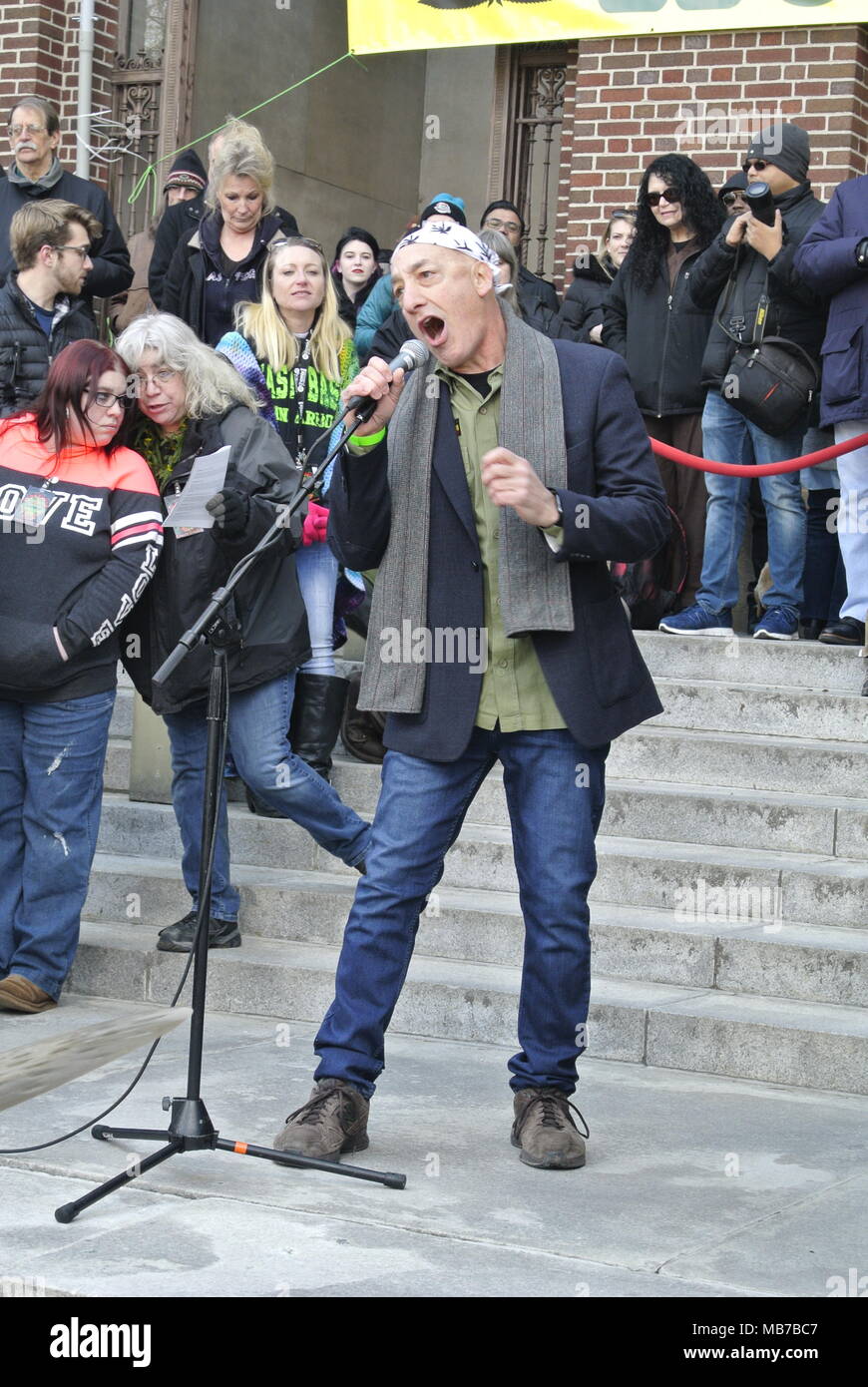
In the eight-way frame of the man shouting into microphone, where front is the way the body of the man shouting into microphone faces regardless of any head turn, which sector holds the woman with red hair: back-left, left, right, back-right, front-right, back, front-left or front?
back-right

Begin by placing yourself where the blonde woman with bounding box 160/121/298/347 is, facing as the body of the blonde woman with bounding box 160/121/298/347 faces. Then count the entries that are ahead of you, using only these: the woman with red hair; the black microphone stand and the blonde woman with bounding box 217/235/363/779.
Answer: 3

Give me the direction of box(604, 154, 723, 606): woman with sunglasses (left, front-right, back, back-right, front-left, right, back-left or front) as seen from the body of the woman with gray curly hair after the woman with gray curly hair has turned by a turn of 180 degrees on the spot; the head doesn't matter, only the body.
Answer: front

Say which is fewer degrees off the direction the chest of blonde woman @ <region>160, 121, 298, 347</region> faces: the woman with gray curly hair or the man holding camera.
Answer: the woman with gray curly hair

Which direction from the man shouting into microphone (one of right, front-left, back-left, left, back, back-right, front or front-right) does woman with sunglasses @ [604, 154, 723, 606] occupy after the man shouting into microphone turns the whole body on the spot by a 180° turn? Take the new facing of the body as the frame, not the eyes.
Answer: front

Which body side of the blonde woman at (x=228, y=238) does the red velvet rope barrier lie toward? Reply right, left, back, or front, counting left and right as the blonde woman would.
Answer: left

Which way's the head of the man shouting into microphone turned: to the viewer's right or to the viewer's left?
to the viewer's left
